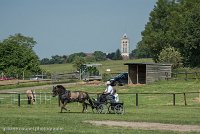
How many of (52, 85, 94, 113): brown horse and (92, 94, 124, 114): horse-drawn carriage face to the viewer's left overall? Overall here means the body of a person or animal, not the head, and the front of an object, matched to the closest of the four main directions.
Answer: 2

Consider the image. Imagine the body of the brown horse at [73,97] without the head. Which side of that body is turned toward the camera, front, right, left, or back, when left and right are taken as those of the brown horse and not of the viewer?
left

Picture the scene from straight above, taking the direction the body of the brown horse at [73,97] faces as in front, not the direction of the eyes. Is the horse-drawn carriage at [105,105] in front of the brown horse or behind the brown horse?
behind

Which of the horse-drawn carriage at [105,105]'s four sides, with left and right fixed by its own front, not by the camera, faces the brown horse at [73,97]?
front

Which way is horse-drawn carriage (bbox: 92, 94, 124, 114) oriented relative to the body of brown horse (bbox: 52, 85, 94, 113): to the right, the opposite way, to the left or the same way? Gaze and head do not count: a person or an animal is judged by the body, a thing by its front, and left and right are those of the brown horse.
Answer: the same way

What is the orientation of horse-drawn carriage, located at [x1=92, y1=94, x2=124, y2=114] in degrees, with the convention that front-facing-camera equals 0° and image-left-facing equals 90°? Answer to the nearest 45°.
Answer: approximately 90°
